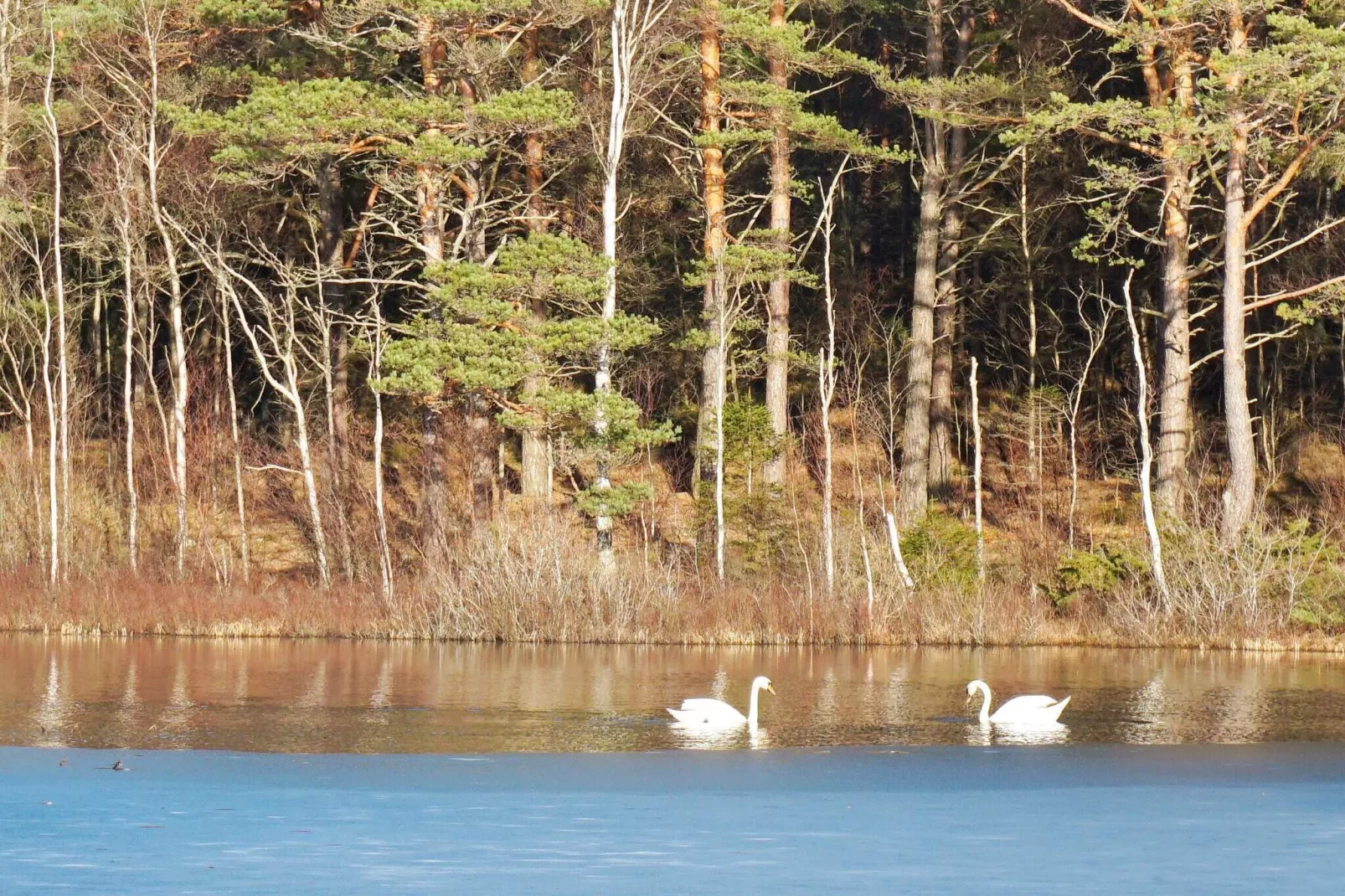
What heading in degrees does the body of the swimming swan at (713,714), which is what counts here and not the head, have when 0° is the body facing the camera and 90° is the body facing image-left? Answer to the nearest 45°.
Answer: approximately 270°

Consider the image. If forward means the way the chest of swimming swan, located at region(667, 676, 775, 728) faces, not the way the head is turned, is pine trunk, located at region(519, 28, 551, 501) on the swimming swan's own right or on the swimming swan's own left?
on the swimming swan's own left

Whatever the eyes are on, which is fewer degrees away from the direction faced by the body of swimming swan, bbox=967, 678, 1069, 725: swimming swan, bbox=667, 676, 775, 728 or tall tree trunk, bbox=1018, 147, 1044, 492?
the swimming swan

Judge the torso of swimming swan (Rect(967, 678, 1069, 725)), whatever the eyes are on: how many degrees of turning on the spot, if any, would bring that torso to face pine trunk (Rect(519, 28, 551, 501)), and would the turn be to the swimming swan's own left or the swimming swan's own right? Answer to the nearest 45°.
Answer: approximately 45° to the swimming swan's own right

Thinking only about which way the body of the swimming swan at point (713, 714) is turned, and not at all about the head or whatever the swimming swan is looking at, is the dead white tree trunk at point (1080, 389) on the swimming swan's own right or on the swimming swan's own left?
on the swimming swan's own left

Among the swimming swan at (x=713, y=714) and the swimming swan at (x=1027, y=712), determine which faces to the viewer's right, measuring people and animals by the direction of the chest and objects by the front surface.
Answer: the swimming swan at (x=713, y=714)

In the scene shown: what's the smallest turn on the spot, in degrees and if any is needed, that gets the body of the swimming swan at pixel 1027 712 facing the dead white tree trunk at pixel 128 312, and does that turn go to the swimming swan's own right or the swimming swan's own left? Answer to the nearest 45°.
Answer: approximately 45° to the swimming swan's own right

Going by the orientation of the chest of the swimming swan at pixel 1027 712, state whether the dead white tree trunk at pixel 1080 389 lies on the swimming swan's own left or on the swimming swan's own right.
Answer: on the swimming swan's own right

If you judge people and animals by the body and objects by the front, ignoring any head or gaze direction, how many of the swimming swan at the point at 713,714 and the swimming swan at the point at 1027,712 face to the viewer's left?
1

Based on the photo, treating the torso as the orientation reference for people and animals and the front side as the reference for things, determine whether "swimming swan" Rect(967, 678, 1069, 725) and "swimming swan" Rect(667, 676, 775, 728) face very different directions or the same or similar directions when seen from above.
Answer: very different directions

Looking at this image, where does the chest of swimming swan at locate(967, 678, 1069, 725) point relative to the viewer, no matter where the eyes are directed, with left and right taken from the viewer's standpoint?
facing to the left of the viewer

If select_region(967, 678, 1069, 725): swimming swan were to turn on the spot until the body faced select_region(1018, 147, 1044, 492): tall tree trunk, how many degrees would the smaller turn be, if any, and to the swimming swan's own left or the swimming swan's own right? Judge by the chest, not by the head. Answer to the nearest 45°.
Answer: approximately 90° to the swimming swan's own right

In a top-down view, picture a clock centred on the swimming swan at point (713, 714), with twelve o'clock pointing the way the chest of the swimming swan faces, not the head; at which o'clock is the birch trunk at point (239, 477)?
The birch trunk is roughly at 8 o'clock from the swimming swan.

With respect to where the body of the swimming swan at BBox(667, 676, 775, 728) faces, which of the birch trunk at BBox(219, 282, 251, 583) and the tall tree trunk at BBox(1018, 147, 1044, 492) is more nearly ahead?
the tall tree trunk
